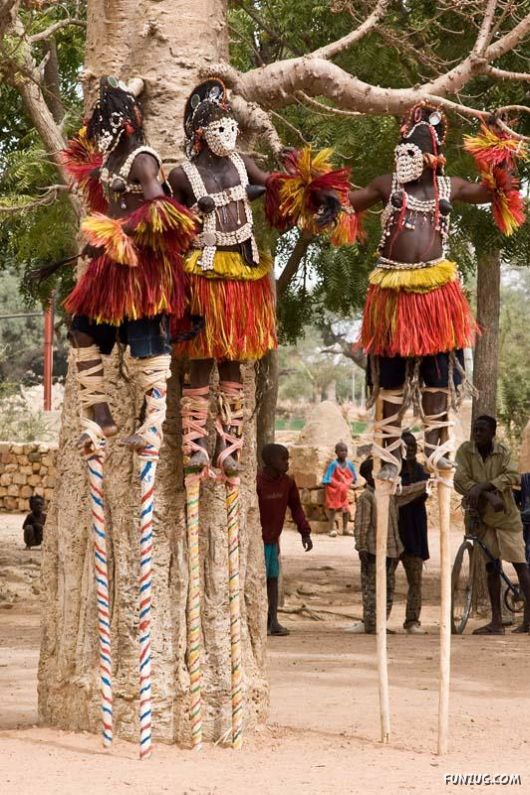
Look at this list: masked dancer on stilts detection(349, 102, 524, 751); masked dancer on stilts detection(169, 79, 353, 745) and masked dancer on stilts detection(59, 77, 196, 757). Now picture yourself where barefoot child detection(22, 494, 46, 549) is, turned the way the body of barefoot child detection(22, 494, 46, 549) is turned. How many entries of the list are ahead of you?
3

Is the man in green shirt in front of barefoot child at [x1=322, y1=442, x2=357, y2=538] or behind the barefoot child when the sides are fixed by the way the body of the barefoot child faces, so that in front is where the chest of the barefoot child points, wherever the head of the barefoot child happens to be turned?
in front

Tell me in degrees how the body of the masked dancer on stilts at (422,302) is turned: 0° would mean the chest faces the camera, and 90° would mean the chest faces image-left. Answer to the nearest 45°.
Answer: approximately 0°

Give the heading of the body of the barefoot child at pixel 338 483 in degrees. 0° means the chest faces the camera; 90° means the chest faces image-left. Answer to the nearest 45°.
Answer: approximately 0°

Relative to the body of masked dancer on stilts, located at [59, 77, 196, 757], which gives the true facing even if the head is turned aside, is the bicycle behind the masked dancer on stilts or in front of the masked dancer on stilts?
behind

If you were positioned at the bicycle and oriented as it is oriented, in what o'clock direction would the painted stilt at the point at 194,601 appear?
The painted stilt is roughly at 11 o'clock from the bicycle.

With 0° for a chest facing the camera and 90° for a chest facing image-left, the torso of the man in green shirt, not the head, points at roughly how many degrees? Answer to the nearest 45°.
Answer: approximately 45°

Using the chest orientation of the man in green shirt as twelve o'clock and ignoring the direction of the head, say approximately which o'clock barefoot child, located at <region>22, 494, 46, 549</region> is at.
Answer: The barefoot child is roughly at 3 o'clock from the man in green shirt.
